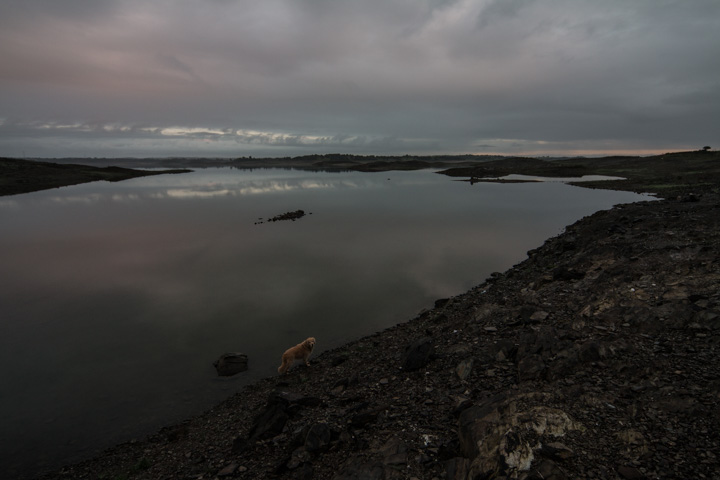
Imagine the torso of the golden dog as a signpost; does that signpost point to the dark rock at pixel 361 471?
no

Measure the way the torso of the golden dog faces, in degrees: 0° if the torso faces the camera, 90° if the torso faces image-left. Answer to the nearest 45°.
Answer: approximately 225°

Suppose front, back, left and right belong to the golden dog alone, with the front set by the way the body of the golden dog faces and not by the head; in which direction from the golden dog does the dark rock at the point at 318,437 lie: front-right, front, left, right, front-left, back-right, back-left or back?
back-right

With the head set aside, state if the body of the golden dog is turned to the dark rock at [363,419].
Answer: no

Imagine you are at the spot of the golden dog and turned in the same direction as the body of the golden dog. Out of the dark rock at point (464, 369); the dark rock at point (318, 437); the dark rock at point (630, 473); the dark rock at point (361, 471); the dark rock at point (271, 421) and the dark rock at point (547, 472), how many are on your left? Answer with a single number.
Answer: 0

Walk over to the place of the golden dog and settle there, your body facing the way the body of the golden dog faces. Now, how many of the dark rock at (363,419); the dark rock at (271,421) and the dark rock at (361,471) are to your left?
0

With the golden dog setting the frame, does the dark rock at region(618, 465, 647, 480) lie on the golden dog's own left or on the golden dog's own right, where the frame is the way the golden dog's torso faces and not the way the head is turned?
on the golden dog's own right

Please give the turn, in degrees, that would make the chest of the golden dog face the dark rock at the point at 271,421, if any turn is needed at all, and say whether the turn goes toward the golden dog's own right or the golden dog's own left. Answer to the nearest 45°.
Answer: approximately 135° to the golden dog's own right

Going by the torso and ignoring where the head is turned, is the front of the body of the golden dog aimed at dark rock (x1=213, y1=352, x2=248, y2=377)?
no

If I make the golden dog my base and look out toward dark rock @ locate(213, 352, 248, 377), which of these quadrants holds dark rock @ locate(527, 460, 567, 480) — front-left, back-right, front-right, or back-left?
back-left
